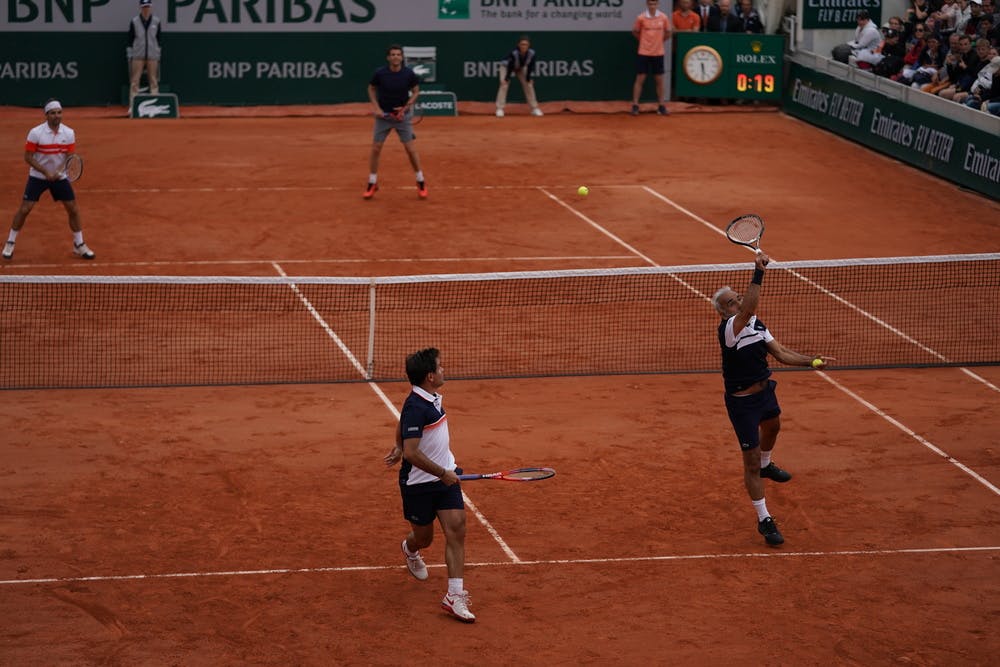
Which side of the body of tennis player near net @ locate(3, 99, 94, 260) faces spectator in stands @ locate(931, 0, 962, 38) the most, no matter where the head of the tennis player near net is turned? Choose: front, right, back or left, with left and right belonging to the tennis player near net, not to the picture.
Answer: left

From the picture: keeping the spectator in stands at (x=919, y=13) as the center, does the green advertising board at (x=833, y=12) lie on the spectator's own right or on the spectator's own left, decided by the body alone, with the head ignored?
on the spectator's own right

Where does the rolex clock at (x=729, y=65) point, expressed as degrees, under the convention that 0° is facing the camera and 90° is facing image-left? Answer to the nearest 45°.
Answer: approximately 0°

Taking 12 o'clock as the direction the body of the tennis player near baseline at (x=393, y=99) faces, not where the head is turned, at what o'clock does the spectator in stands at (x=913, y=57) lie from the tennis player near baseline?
The spectator in stands is roughly at 8 o'clock from the tennis player near baseline.

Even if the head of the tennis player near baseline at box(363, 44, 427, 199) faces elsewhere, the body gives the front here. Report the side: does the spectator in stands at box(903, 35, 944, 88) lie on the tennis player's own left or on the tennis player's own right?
on the tennis player's own left

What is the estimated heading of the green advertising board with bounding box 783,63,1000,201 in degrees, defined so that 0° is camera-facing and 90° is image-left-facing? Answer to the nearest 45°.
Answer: approximately 45°

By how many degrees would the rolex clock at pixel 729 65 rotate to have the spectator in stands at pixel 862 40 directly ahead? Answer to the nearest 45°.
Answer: approximately 45° to its left

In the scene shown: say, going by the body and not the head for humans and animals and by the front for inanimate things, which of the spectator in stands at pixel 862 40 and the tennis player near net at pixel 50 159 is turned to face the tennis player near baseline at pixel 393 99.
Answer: the spectator in stands

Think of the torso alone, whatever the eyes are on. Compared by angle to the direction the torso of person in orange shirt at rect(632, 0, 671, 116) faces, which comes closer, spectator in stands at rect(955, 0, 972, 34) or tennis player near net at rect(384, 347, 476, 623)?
the tennis player near net
